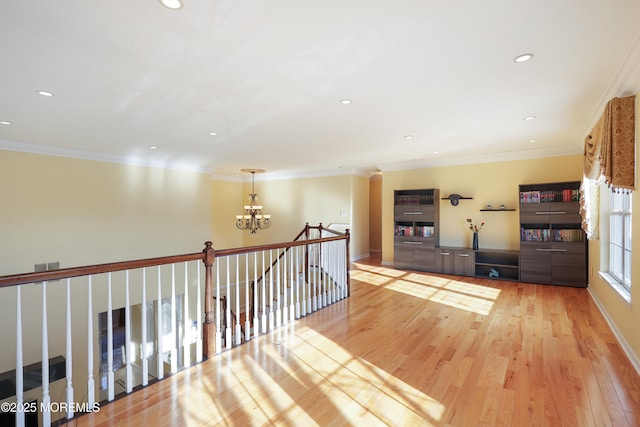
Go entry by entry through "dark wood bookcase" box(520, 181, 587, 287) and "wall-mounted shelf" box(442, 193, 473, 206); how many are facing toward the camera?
2

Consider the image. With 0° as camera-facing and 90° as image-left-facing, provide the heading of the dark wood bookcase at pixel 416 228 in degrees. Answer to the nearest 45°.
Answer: approximately 0°

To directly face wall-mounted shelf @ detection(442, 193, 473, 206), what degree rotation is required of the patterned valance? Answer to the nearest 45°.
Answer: approximately 45° to its right

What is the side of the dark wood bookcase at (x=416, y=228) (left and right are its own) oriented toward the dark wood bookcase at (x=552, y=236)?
left

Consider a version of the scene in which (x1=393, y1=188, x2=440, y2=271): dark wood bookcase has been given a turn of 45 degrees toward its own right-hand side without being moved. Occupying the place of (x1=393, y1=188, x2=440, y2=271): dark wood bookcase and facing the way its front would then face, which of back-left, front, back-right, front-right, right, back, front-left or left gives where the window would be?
left

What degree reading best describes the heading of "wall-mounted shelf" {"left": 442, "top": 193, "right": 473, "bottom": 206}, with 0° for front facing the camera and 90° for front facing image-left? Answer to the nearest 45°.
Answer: approximately 0°

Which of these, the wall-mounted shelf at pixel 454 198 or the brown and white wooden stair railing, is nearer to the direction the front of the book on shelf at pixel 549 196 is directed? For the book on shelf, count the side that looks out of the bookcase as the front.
the brown and white wooden stair railing

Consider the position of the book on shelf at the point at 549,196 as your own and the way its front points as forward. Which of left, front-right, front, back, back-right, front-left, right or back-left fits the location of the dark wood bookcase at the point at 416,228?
right

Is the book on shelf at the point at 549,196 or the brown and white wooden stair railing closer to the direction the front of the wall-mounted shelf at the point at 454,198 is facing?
the brown and white wooden stair railing

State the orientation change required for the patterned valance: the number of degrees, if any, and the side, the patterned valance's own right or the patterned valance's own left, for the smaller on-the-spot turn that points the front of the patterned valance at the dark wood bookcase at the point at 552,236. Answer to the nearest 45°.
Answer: approximately 90° to the patterned valance's own right

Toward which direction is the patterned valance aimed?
to the viewer's left

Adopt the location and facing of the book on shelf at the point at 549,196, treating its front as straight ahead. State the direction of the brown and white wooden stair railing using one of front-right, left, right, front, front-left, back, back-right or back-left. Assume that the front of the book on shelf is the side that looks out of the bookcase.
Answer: front-right

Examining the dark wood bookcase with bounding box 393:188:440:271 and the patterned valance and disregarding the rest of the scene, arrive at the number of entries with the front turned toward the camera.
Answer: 1
